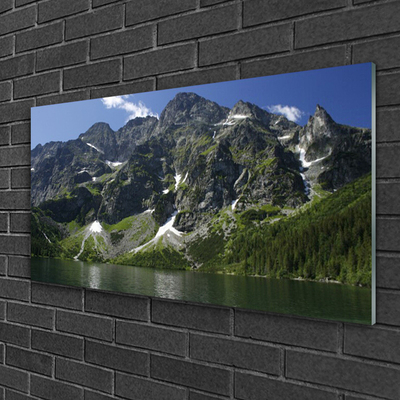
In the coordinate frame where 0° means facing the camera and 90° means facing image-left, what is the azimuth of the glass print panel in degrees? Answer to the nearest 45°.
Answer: approximately 45°
